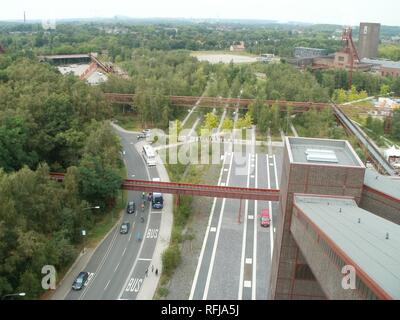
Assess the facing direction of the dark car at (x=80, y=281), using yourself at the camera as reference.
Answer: facing the viewer and to the left of the viewer

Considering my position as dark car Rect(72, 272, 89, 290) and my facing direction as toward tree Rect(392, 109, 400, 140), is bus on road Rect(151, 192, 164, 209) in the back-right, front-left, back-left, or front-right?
front-left

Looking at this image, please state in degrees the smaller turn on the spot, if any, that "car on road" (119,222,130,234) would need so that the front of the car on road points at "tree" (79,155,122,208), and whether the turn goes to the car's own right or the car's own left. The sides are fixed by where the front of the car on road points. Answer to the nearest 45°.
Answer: approximately 90° to the car's own right

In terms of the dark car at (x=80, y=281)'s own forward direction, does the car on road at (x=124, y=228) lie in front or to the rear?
to the rear

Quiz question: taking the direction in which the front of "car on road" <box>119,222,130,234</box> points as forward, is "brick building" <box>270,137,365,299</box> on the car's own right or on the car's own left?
on the car's own left

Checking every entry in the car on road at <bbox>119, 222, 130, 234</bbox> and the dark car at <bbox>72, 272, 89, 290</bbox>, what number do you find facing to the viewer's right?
0

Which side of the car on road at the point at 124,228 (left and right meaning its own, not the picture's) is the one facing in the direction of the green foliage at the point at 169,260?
left

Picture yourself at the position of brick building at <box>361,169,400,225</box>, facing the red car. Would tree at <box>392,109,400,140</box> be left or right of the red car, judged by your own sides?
right

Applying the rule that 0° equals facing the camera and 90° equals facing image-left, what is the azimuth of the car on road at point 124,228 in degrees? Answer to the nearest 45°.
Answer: approximately 45°

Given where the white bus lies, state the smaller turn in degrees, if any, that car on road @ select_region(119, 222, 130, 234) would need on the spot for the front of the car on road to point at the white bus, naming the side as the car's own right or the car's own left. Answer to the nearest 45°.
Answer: approximately 135° to the car's own right

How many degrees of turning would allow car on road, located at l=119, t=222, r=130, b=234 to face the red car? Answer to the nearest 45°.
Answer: approximately 135° to its left

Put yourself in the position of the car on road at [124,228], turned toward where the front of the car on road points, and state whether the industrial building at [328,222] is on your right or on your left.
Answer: on your left

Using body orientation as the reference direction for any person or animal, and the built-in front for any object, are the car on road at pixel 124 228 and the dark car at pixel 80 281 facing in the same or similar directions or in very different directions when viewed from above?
same or similar directions
